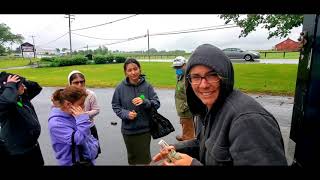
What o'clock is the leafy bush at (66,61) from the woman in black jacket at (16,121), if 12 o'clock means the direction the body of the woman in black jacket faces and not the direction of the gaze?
The leafy bush is roughly at 8 o'clock from the woman in black jacket.

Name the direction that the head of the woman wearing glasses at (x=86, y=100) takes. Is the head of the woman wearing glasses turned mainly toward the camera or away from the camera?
toward the camera

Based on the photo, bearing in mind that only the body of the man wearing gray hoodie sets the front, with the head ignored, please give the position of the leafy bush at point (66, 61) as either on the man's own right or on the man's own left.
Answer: on the man's own right

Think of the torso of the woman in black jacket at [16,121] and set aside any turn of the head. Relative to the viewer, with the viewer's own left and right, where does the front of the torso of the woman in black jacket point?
facing the viewer and to the right of the viewer

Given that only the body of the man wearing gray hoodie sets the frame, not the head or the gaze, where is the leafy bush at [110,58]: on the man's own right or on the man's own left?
on the man's own right

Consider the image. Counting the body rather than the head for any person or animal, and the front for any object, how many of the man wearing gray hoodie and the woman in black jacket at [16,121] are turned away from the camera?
0

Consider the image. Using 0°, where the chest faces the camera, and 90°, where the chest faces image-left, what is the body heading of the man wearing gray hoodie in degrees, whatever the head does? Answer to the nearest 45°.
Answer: approximately 45°

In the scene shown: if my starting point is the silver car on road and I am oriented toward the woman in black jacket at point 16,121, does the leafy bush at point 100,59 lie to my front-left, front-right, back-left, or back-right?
front-right
